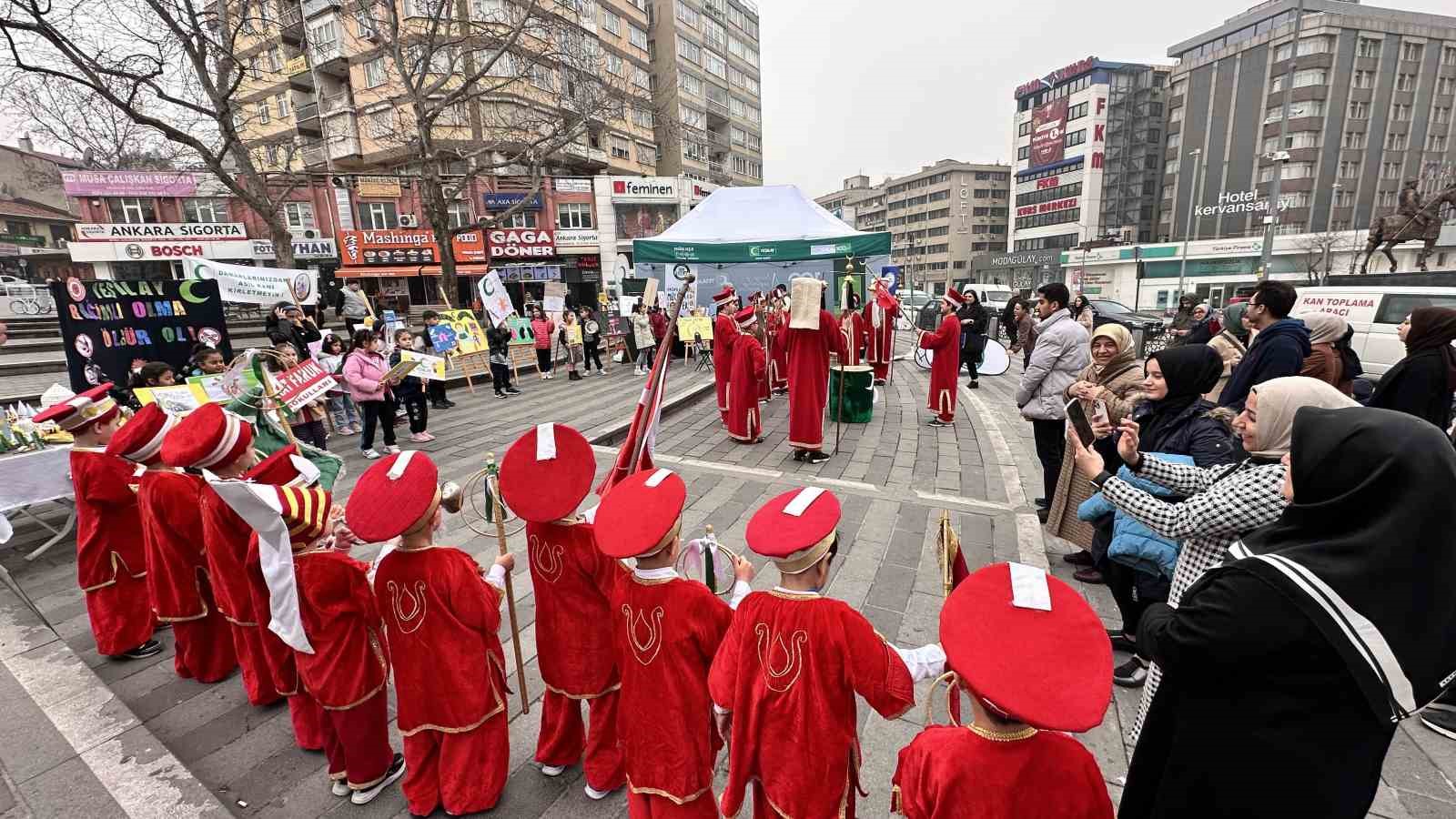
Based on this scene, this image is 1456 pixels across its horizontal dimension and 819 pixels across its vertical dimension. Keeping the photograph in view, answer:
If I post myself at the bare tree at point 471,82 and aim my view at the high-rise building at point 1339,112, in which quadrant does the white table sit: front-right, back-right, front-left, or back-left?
back-right

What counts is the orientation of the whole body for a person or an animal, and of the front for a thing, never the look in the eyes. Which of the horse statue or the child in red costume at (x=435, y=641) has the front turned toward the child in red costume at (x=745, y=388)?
the child in red costume at (x=435, y=641)

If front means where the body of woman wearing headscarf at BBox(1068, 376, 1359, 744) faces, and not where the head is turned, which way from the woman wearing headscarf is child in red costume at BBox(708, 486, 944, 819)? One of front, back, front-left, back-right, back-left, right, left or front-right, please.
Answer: front-left

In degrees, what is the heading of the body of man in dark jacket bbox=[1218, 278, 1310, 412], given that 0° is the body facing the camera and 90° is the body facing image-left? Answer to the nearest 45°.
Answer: approximately 90°

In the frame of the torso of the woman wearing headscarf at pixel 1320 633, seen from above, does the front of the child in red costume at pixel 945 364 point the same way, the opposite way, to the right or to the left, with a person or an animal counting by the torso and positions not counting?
to the left

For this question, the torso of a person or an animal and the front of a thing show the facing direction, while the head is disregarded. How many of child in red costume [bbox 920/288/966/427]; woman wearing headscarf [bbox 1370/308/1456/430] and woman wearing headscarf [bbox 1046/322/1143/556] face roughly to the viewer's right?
0

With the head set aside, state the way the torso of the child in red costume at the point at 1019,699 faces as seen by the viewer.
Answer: away from the camera

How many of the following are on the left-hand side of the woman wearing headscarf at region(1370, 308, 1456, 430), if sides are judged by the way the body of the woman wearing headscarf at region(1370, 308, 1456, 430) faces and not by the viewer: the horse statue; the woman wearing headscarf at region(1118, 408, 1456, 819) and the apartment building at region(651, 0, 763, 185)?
1

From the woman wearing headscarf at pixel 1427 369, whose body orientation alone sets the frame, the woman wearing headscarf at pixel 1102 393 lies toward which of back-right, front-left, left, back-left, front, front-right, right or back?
front-left

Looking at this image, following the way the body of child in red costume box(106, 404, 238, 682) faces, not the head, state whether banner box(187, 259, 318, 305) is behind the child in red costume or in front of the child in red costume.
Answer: in front

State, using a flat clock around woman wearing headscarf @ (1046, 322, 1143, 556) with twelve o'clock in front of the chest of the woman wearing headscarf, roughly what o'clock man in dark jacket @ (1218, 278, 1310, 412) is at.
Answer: The man in dark jacket is roughly at 6 o'clock from the woman wearing headscarf.

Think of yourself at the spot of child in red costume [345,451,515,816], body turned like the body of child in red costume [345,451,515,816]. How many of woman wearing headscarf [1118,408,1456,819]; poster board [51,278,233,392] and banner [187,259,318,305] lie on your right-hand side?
1

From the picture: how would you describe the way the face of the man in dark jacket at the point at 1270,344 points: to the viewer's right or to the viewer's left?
to the viewer's left

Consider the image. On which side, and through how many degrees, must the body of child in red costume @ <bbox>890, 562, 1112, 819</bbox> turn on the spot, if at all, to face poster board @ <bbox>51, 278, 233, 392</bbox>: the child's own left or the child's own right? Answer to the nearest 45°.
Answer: approximately 90° to the child's own left

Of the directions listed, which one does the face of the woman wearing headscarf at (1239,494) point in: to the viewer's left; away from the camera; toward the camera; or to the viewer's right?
to the viewer's left

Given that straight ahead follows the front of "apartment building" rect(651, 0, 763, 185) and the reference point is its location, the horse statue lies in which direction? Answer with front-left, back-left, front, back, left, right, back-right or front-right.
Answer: front

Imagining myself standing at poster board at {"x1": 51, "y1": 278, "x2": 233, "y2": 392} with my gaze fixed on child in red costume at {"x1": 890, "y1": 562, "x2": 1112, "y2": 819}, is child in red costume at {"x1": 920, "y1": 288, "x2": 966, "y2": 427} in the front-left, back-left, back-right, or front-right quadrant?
front-left

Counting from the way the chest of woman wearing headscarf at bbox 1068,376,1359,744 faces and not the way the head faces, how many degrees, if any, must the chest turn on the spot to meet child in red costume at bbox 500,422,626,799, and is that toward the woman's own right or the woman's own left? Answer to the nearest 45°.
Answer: approximately 45° to the woman's own left

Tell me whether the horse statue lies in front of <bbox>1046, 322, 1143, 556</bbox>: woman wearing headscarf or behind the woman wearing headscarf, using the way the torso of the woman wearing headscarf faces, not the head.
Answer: behind
